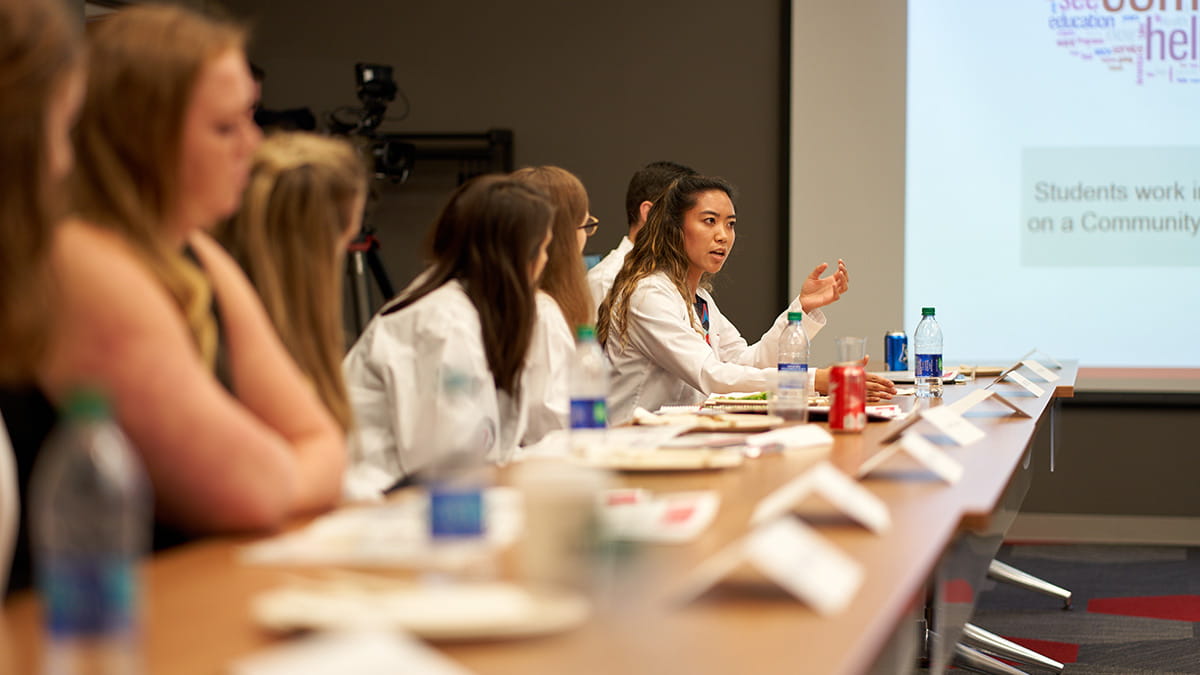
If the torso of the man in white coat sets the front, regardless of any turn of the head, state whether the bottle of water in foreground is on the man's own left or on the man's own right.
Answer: on the man's own right

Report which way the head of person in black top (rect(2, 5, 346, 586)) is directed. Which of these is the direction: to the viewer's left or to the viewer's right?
to the viewer's right

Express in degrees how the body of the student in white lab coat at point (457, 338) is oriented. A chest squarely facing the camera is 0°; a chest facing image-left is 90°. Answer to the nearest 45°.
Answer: approximately 225°

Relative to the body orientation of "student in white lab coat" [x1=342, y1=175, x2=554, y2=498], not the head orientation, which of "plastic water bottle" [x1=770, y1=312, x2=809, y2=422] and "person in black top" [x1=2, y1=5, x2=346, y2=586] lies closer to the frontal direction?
the plastic water bottle

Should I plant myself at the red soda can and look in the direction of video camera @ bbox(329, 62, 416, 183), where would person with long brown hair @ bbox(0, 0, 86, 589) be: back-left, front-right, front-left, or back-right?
back-left

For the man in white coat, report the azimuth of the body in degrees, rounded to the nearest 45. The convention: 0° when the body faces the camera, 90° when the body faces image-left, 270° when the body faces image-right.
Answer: approximately 270°

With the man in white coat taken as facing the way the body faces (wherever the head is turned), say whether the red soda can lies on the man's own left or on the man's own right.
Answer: on the man's own right

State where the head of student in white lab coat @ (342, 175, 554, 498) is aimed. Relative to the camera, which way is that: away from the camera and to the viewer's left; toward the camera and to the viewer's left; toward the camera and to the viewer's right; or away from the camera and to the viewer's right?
away from the camera and to the viewer's right

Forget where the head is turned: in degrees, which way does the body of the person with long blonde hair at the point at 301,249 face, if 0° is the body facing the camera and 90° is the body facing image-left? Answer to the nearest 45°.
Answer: approximately 225°

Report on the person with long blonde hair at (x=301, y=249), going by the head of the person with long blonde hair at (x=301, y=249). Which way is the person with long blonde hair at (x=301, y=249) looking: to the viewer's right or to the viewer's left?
to the viewer's right

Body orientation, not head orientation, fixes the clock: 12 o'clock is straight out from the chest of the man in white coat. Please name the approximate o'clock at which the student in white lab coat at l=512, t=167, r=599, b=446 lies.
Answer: The student in white lab coat is roughly at 3 o'clock from the man in white coat.

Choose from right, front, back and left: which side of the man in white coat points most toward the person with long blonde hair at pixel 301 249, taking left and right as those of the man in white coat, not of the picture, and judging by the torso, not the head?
right
